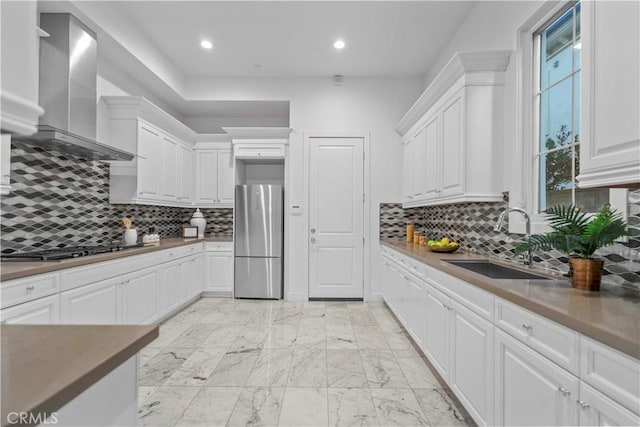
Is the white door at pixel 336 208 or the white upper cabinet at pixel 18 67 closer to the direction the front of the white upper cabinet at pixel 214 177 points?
the white upper cabinet

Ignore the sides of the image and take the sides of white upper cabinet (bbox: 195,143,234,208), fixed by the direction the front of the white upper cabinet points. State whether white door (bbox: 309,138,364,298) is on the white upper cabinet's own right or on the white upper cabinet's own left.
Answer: on the white upper cabinet's own left

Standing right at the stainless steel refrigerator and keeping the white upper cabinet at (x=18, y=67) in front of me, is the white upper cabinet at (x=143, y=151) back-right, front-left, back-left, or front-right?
front-right

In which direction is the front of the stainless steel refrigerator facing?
toward the camera

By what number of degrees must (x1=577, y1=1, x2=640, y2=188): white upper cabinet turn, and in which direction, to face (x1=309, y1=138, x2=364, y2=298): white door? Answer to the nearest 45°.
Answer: approximately 90° to its right

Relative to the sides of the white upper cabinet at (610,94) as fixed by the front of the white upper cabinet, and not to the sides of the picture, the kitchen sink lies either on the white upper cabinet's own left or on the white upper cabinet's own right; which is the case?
on the white upper cabinet's own right

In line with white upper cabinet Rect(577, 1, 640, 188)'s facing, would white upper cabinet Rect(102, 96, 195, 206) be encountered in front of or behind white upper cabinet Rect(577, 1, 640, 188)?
in front

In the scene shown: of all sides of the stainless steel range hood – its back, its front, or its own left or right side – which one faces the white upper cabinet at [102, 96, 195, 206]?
left

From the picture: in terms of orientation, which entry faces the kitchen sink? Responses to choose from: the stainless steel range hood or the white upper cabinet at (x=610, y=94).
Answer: the stainless steel range hood

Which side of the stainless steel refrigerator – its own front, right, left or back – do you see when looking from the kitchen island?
front

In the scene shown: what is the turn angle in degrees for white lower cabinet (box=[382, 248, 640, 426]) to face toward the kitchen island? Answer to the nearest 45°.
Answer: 0° — it already faces it

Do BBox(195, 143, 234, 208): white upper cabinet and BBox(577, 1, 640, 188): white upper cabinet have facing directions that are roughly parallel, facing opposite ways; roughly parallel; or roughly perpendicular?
roughly perpendicular

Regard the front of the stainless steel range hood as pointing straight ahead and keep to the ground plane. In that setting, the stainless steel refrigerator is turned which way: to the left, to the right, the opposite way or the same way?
to the right

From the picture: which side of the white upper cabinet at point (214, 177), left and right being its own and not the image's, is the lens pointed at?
front

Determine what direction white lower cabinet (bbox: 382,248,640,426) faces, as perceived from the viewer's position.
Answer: facing the viewer and to the left of the viewer

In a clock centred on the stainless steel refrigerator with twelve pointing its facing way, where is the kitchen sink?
The kitchen sink is roughly at 11 o'clock from the stainless steel refrigerator.
